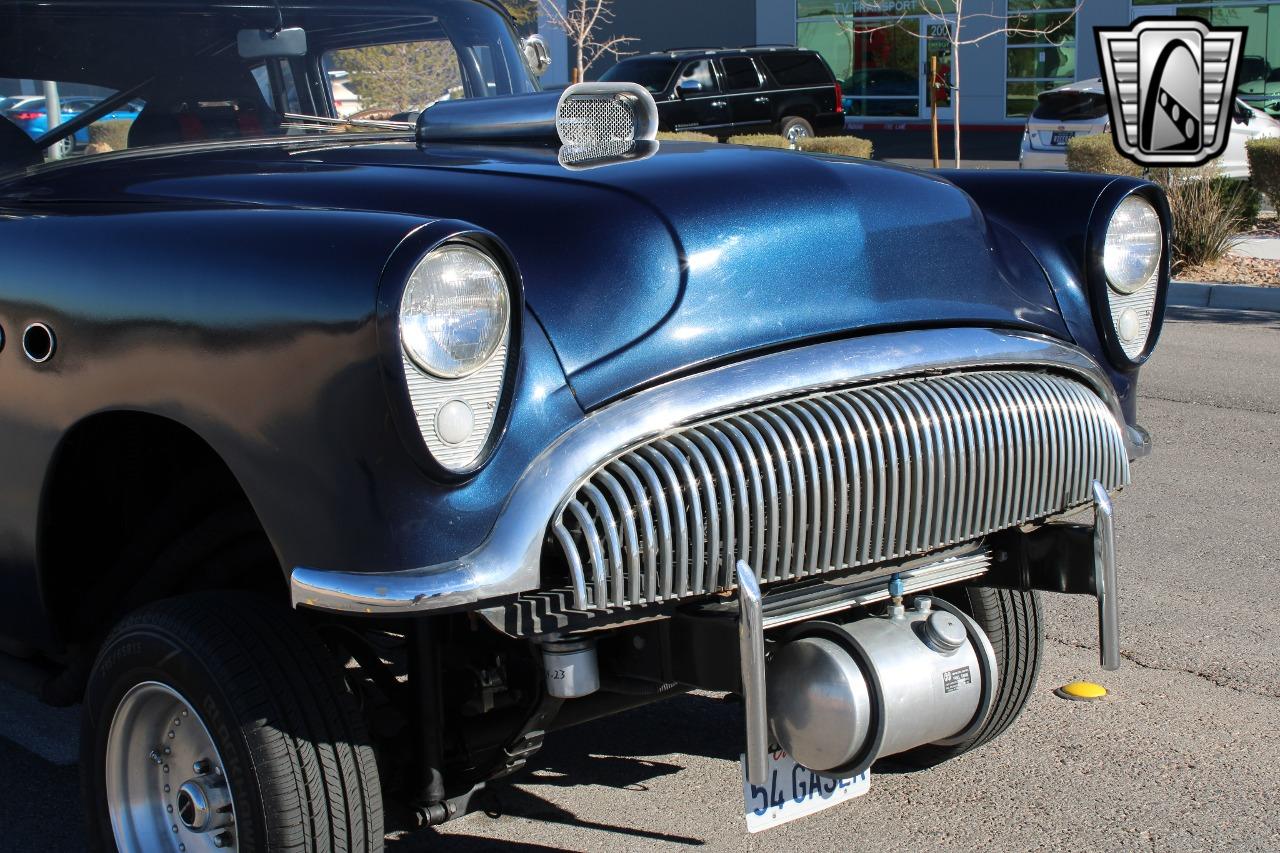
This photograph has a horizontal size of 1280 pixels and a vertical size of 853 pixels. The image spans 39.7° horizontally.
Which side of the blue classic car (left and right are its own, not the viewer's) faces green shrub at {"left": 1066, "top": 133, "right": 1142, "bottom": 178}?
left

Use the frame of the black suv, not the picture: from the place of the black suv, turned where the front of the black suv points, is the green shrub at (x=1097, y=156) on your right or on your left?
on your left

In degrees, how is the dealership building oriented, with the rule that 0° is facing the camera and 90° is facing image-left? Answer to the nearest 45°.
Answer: approximately 0°

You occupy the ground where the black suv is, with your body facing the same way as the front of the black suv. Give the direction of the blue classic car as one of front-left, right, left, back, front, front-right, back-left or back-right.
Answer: front-left

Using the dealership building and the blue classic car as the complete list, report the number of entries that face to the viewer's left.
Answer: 0

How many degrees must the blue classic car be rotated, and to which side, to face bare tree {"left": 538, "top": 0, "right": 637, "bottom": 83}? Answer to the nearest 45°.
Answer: approximately 135° to its left

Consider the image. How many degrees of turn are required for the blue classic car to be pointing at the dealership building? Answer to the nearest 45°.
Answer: approximately 135° to its left

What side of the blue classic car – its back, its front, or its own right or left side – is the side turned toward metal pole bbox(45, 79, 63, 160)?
back

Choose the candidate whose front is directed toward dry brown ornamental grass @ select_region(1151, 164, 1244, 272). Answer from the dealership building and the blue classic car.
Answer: the dealership building
